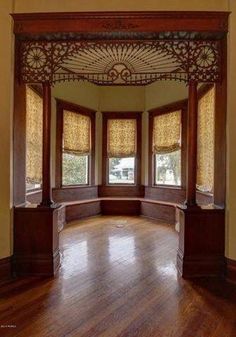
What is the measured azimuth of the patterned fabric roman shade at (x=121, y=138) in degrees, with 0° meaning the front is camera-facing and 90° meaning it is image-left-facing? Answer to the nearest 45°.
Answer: approximately 0°

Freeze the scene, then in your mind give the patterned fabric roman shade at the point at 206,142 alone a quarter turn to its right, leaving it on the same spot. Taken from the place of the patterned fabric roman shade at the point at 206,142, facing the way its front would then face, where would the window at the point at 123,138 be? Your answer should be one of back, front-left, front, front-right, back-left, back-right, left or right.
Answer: front-left

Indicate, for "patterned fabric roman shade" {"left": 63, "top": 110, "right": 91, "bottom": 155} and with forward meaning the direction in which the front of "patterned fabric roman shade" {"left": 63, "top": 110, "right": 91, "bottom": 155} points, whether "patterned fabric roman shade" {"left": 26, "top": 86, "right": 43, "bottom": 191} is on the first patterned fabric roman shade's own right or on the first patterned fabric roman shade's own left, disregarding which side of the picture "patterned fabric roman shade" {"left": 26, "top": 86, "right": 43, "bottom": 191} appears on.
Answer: on the first patterned fabric roman shade's own right

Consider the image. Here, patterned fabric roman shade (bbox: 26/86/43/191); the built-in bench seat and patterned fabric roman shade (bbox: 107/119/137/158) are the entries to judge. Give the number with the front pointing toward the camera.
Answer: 2

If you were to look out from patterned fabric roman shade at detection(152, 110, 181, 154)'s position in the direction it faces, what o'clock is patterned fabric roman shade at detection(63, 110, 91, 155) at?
patterned fabric roman shade at detection(63, 110, 91, 155) is roughly at 1 o'clock from patterned fabric roman shade at detection(152, 110, 181, 154).

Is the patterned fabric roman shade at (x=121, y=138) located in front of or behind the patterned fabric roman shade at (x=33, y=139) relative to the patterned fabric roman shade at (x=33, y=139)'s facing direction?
in front

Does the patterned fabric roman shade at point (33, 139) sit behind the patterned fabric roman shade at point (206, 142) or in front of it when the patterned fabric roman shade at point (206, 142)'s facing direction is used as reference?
in front

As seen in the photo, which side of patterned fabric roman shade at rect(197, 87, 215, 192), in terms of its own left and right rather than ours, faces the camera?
left

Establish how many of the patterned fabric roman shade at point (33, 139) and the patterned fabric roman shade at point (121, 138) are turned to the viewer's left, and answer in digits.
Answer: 0

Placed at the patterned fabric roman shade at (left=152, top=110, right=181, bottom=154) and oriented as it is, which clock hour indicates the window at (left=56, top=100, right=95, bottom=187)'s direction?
The window is roughly at 1 o'clock from the patterned fabric roman shade.

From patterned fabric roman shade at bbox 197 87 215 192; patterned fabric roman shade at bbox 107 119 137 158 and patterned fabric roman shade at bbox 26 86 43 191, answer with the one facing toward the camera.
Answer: patterned fabric roman shade at bbox 107 119 137 158

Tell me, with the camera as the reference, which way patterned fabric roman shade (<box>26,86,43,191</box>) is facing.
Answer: facing to the right of the viewer
